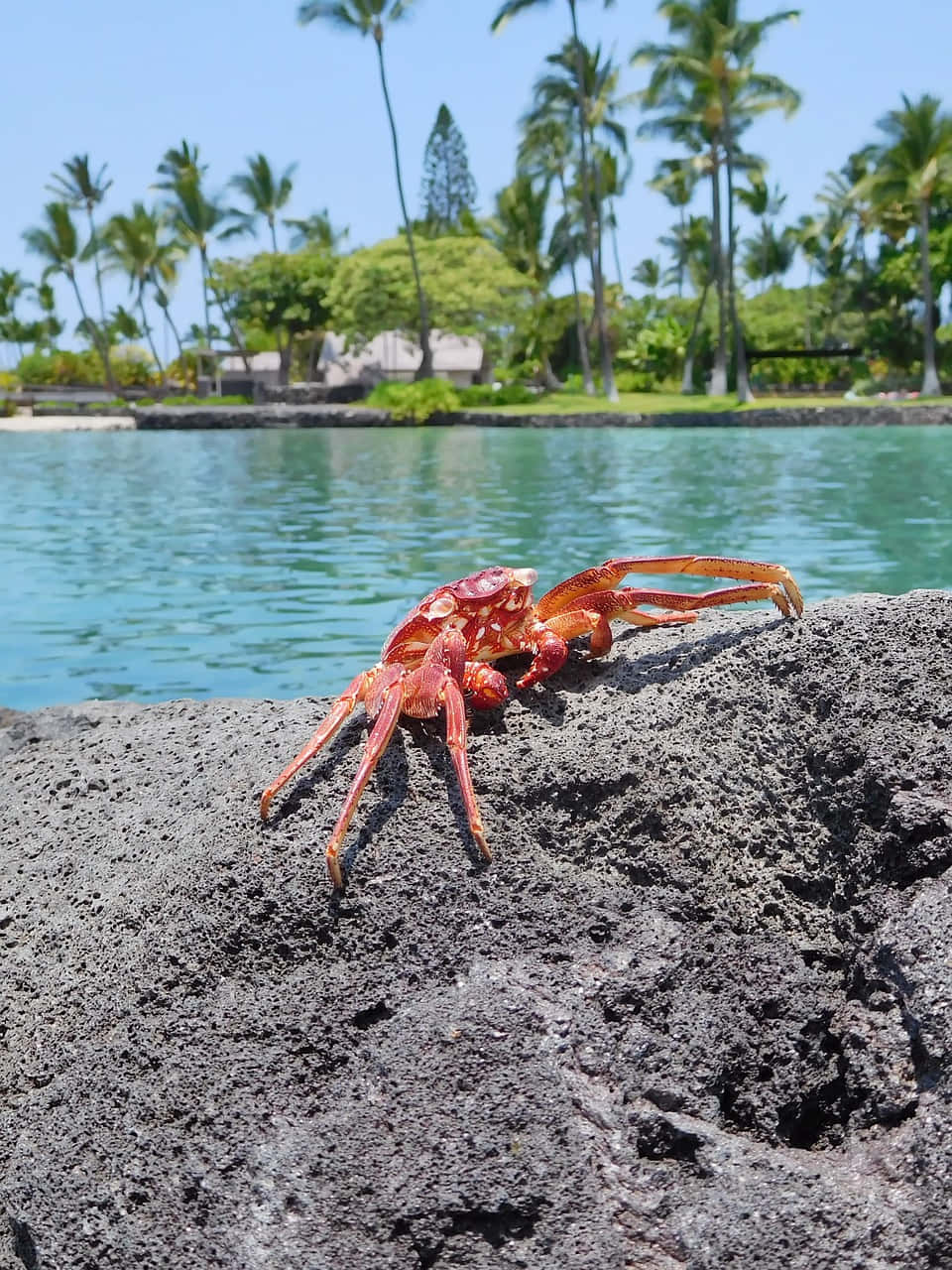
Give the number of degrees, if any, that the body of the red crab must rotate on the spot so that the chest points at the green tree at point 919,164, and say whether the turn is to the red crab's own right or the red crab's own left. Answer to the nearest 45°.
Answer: approximately 135° to the red crab's own left

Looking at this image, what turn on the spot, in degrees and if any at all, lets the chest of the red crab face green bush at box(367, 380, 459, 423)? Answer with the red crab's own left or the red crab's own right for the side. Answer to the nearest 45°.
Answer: approximately 135° to the red crab's own left

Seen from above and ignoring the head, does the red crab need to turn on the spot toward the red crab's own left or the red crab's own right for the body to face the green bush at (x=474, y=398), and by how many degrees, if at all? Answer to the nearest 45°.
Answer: approximately 135° to the red crab's own left

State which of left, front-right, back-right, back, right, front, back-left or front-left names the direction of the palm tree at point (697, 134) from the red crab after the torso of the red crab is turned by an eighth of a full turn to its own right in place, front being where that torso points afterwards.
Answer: back

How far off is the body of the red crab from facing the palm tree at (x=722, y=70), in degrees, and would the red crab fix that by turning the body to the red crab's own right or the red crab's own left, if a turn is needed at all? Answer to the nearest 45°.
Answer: approximately 135° to the red crab's own left

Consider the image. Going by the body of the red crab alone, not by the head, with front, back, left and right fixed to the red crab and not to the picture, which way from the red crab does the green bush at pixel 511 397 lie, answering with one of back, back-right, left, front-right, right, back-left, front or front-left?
back-left

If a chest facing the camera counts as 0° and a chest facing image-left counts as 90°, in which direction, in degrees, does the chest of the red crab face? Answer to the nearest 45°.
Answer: approximately 315°
